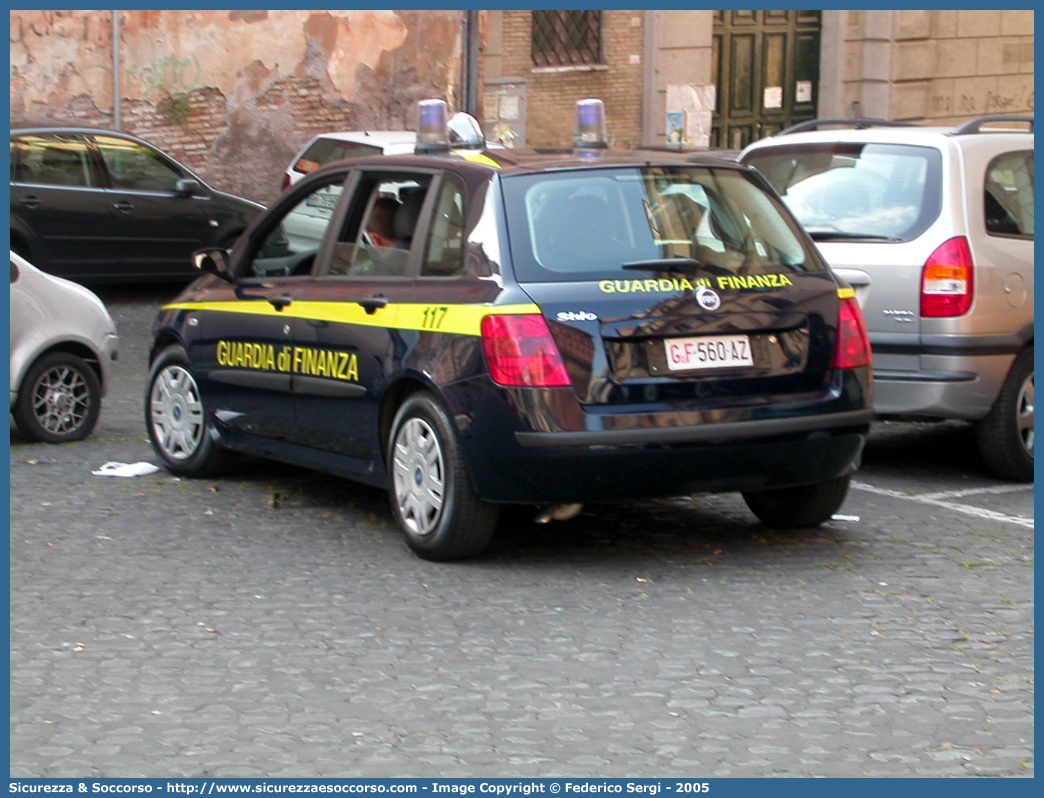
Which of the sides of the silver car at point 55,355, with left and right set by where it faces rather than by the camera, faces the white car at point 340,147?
left

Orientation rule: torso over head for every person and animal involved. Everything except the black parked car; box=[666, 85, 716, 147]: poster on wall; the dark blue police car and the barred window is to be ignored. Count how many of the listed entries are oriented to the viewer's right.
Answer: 1

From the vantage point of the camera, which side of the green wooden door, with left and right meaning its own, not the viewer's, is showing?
front

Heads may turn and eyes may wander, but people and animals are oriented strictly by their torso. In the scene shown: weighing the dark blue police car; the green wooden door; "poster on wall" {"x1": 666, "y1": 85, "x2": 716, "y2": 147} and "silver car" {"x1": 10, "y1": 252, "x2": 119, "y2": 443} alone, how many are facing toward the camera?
2

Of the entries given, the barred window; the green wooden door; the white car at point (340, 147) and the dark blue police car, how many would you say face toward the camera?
2

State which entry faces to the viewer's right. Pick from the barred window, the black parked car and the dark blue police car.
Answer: the black parked car

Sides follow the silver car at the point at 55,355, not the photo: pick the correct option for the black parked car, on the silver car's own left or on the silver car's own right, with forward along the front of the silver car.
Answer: on the silver car's own left

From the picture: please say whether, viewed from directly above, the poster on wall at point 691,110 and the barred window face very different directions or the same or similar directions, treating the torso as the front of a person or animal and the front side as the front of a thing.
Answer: same or similar directions

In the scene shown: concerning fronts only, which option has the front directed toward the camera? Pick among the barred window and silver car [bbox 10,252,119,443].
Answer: the barred window

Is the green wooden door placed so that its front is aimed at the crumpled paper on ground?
yes

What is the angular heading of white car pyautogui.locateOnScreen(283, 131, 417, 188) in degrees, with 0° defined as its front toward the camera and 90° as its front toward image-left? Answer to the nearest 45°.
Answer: approximately 225°

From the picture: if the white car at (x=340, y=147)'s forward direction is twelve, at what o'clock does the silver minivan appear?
The silver minivan is roughly at 4 o'clock from the white car.

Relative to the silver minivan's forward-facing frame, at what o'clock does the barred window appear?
The barred window is roughly at 10 o'clock from the silver minivan.

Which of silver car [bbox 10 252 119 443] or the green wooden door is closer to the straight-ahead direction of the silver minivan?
the green wooden door

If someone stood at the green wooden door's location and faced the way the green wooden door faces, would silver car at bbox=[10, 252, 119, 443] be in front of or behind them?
in front

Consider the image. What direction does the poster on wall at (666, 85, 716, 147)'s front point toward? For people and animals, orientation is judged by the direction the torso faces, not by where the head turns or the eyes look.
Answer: toward the camera

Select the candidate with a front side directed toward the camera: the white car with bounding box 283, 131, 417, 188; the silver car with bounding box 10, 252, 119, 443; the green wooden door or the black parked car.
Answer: the green wooden door
